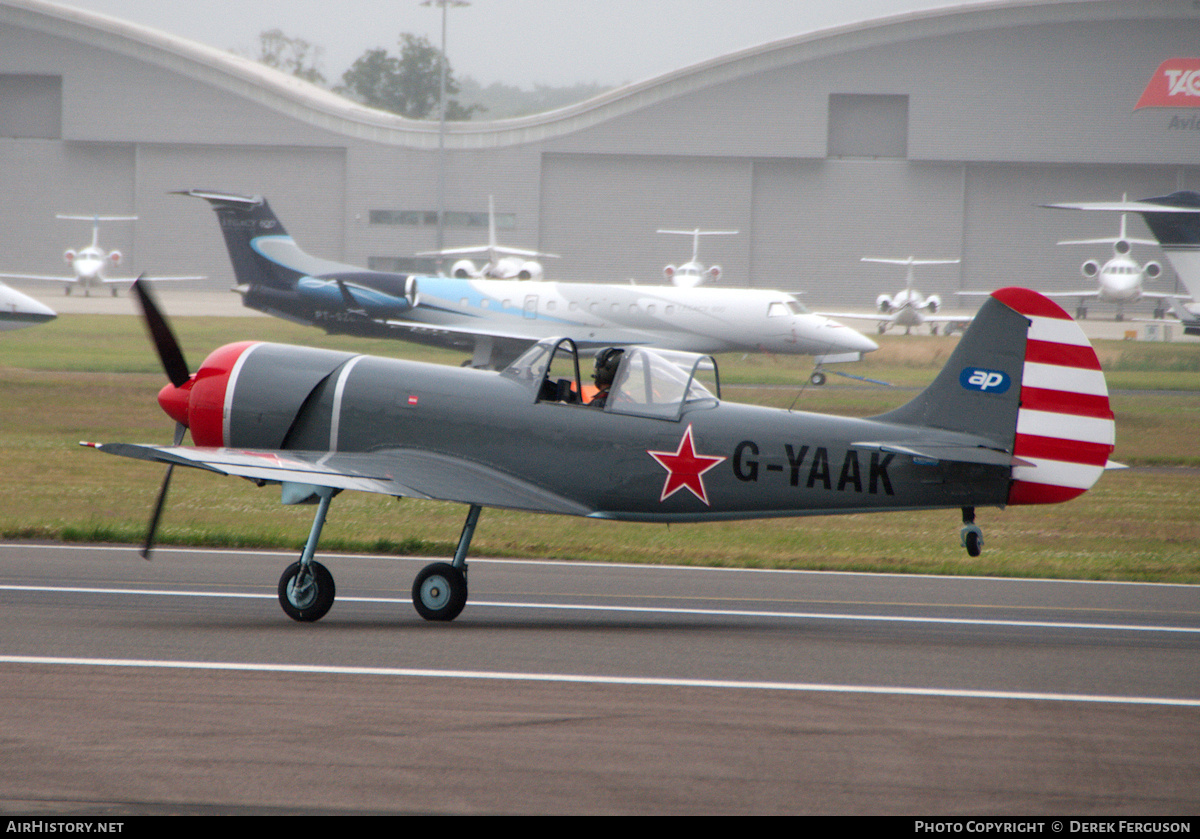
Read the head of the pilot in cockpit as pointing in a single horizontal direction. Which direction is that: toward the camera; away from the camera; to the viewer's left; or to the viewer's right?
to the viewer's left

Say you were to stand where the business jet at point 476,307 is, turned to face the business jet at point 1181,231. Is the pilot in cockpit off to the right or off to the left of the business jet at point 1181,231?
right

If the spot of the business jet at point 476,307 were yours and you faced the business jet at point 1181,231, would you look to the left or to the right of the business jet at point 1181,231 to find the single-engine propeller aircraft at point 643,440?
right

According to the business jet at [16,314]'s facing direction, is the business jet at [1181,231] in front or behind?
in front

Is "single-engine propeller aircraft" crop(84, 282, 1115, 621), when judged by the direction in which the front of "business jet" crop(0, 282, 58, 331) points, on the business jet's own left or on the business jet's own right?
on the business jet's own right

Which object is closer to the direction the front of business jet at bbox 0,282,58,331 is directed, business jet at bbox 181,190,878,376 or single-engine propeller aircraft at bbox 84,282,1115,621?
the business jet

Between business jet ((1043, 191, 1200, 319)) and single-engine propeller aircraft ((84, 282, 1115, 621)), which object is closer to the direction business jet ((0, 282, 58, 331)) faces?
the business jet

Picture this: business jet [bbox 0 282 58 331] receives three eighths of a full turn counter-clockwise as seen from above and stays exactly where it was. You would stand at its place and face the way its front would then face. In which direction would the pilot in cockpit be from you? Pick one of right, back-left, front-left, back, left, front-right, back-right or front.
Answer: back-left

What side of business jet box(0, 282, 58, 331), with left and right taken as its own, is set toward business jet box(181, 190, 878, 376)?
front

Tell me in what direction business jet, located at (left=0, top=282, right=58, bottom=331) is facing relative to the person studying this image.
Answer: facing to the right of the viewer
